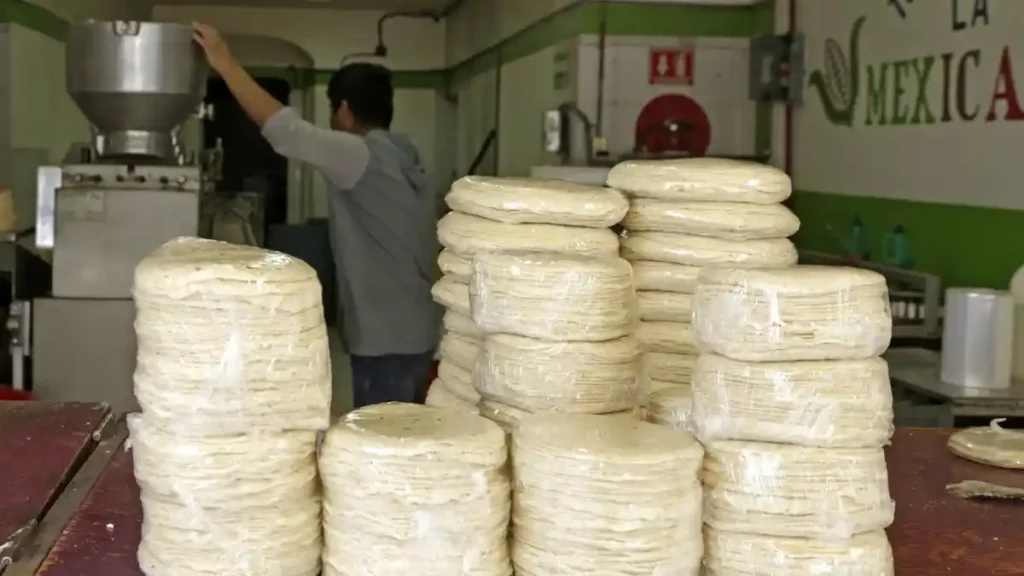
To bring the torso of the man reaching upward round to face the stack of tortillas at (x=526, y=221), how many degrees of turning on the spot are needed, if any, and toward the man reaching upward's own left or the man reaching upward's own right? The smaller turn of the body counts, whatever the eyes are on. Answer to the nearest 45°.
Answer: approximately 135° to the man reaching upward's own left

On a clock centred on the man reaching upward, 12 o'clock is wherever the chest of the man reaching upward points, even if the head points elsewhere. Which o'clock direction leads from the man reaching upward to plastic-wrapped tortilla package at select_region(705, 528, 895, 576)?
The plastic-wrapped tortilla package is roughly at 7 o'clock from the man reaching upward.

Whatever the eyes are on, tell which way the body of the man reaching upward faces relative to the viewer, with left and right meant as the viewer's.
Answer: facing away from the viewer and to the left of the viewer

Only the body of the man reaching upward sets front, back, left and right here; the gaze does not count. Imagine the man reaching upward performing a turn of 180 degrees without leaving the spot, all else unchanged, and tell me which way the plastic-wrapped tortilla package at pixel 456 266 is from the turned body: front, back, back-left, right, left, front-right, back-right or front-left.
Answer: front-right

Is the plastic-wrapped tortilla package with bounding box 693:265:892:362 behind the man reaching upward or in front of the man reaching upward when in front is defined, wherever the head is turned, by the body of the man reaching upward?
behind

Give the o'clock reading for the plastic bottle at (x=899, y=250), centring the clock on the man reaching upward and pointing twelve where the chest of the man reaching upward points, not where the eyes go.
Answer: The plastic bottle is roughly at 4 o'clock from the man reaching upward.

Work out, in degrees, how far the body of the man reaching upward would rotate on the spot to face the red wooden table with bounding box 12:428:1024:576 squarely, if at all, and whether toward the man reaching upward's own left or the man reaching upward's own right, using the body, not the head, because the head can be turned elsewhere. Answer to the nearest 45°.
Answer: approximately 135° to the man reaching upward's own left

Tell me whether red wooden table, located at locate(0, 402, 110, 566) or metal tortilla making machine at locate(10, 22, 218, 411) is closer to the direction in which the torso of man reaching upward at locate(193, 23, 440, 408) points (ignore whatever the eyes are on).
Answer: the metal tortilla making machine

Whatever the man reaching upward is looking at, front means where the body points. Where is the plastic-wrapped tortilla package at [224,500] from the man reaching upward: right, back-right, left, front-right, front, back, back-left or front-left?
back-left

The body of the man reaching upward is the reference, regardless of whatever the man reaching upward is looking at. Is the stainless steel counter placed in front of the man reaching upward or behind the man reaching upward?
behind

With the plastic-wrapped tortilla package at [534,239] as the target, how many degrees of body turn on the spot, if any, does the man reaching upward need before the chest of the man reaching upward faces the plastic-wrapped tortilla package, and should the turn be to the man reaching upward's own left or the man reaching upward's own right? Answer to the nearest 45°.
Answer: approximately 135° to the man reaching upward's own left

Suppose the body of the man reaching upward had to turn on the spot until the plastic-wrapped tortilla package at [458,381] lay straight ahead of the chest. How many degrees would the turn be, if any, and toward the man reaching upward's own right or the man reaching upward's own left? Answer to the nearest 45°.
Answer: approximately 135° to the man reaching upward's own left
